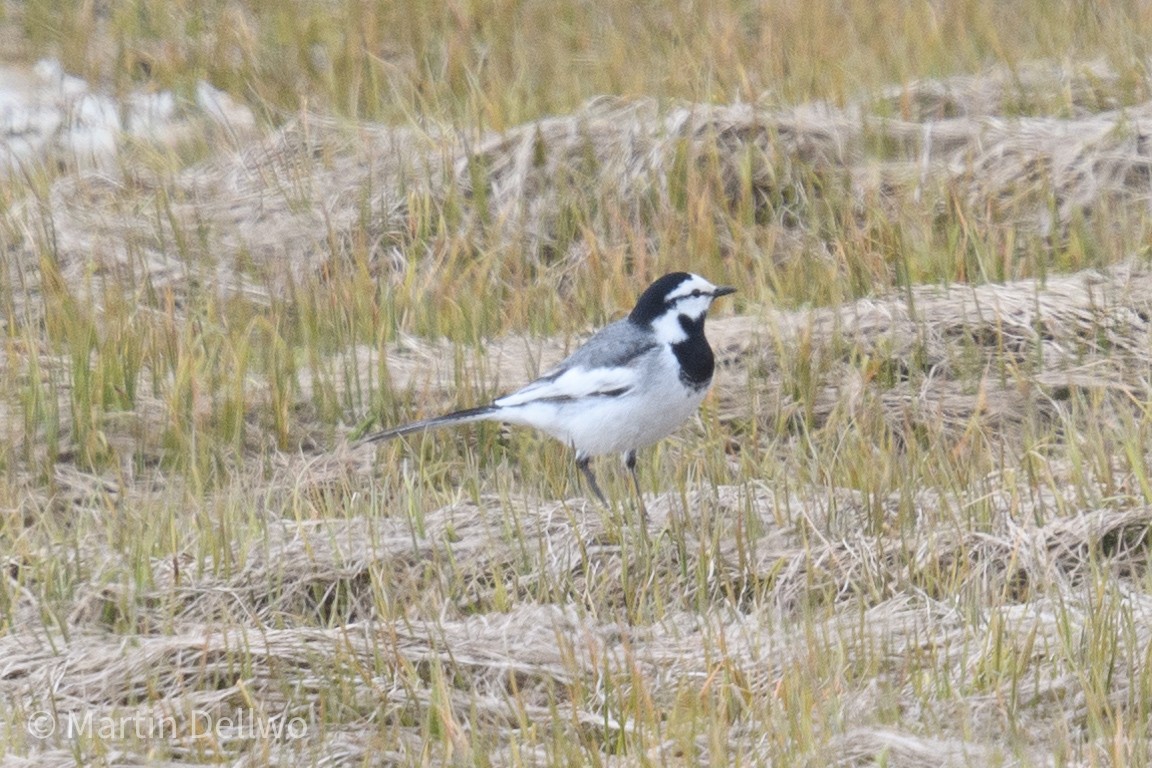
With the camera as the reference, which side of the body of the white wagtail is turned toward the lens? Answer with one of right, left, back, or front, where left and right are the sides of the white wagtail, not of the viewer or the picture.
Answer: right
